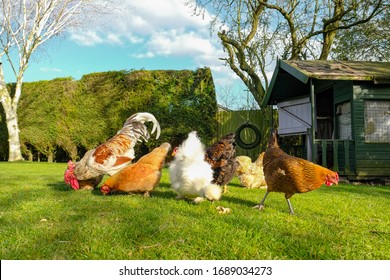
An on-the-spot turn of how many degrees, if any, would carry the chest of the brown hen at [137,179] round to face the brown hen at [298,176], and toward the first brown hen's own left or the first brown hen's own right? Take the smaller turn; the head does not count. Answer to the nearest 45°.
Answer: approximately 135° to the first brown hen's own left

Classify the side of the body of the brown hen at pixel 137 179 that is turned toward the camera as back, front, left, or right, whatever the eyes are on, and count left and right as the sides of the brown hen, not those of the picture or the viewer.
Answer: left

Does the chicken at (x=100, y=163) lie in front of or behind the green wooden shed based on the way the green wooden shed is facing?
in front

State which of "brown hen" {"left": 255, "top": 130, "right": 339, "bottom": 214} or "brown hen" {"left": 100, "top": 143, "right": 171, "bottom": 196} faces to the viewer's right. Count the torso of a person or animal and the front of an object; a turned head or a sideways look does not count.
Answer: "brown hen" {"left": 255, "top": 130, "right": 339, "bottom": 214}

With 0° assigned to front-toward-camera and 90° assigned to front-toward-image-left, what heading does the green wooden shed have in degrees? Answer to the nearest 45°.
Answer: approximately 45°

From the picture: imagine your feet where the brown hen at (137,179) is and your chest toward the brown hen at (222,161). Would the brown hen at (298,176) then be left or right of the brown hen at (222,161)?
right

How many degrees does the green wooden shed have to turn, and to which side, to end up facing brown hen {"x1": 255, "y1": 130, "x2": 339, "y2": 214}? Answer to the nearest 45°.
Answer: approximately 45° to its left

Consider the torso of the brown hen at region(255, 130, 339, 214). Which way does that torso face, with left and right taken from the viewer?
facing to the right of the viewer
